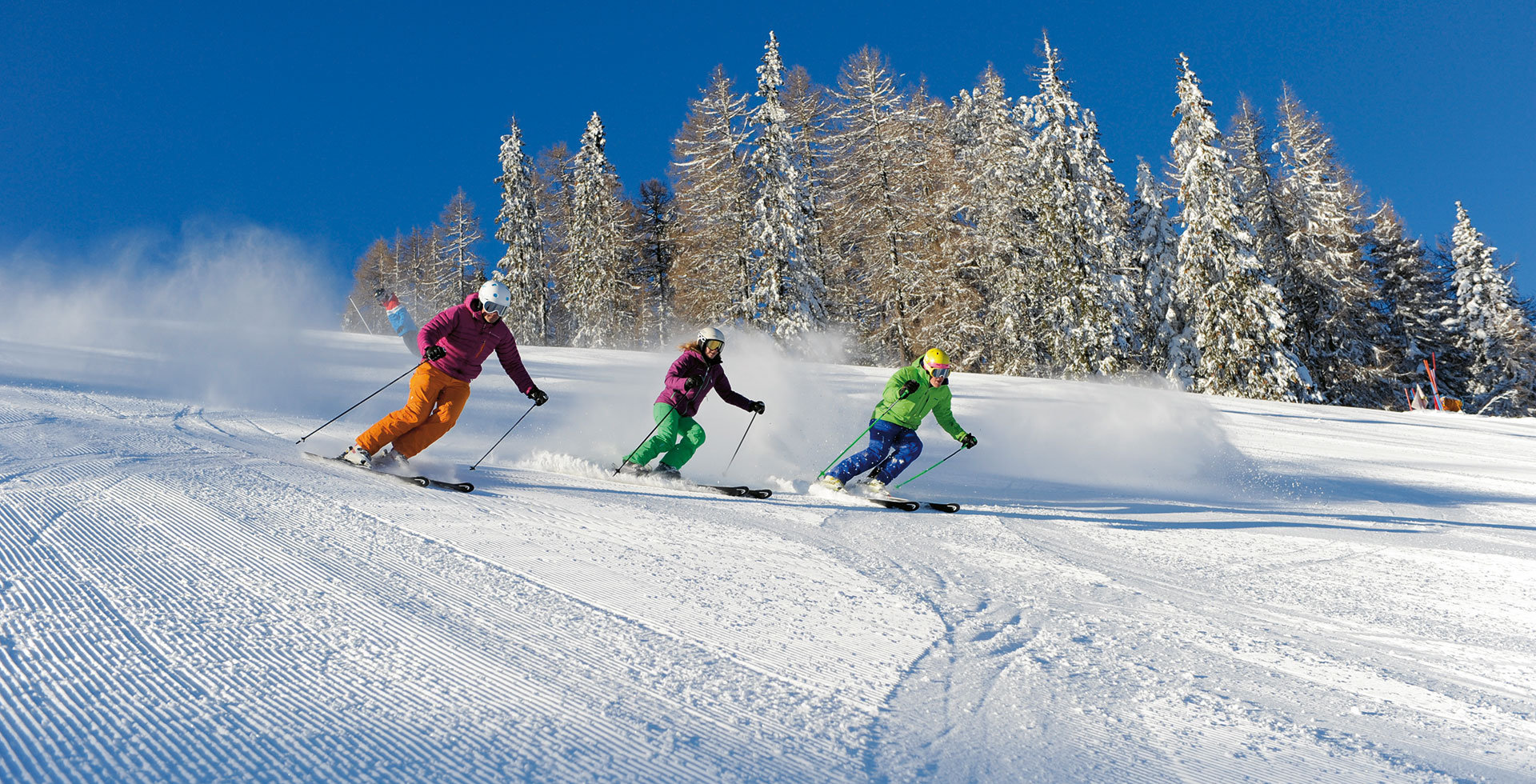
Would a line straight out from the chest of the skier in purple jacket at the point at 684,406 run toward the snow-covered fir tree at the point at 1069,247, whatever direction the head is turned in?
no

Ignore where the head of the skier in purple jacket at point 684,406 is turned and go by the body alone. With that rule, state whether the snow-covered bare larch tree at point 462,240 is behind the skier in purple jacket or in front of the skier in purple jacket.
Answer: behind

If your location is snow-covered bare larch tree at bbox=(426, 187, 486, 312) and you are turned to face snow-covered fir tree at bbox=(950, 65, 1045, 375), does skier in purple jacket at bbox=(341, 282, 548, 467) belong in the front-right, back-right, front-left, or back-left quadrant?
front-right

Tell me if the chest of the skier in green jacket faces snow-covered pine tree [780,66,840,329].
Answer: no
